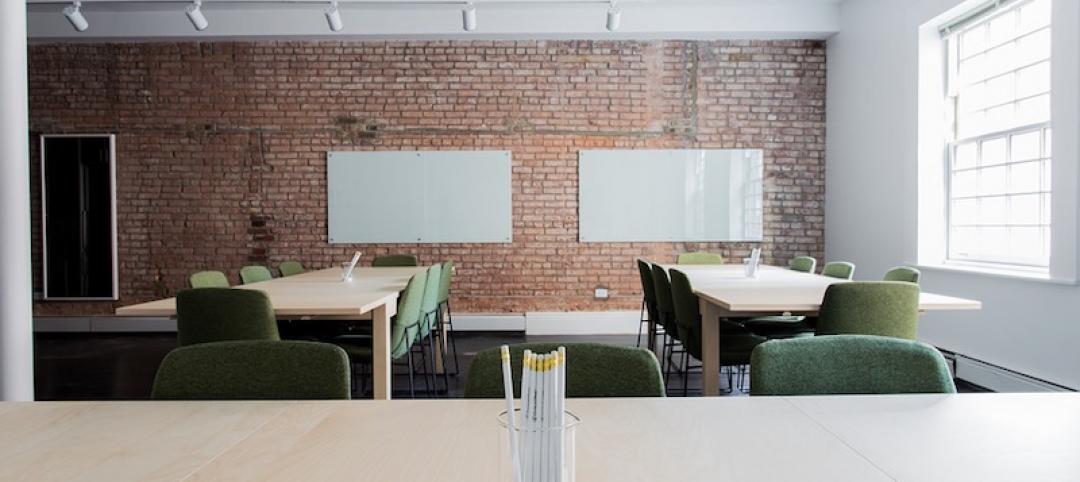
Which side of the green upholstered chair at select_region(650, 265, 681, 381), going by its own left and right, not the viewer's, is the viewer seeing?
right

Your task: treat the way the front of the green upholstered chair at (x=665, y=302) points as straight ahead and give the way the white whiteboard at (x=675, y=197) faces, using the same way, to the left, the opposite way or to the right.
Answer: to the right

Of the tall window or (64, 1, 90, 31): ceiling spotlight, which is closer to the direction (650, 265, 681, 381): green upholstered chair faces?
the tall window

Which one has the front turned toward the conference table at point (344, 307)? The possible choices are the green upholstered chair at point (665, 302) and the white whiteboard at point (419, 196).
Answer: the white whiteboard

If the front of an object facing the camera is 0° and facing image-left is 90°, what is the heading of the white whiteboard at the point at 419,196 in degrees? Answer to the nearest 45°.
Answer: approximately 0°

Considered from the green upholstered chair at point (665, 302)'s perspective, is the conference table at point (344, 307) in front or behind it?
behind

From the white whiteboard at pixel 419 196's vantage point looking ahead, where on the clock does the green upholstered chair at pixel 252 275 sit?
The green upholstered chair is roughly at 1 o'clock from the white whiteboard.

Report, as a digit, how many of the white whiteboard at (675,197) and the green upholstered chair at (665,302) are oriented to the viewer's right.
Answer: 1

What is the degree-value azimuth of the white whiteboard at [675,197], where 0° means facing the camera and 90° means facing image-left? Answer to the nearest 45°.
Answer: approximately 0°

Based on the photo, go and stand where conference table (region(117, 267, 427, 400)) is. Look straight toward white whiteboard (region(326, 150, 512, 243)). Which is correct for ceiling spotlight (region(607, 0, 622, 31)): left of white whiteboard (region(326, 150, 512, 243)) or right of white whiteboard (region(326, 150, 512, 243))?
right

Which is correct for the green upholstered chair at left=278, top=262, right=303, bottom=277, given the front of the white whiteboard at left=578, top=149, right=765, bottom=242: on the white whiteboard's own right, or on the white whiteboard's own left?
on the white whiteboard's own right

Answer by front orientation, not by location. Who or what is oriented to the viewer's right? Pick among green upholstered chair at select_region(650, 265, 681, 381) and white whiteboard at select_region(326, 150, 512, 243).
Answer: the green upholstered chair
